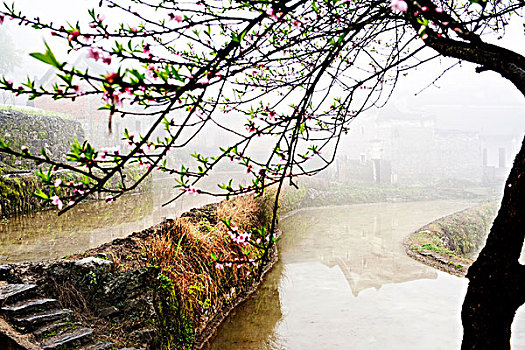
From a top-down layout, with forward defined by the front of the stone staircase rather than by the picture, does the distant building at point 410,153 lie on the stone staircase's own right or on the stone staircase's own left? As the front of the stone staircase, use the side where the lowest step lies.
on the stone staircase's own left

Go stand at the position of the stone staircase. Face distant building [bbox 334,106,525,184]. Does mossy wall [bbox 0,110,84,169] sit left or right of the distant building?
left

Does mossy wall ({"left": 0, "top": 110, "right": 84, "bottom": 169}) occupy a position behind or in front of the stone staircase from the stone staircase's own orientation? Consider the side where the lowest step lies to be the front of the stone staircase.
behind

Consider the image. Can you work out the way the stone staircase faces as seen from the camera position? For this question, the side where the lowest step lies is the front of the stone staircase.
facing the viewer and to the right of the viewer
